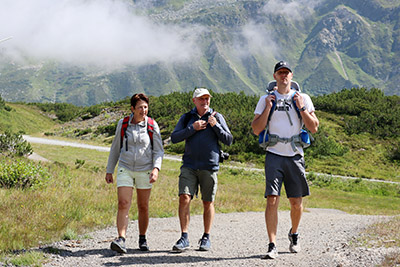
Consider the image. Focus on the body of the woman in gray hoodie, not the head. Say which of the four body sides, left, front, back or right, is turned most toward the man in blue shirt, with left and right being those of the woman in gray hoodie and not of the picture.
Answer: left

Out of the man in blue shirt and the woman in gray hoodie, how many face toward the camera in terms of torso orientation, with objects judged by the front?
2

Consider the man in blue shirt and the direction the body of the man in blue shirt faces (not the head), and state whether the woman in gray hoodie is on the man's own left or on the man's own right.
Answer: on the man's own right

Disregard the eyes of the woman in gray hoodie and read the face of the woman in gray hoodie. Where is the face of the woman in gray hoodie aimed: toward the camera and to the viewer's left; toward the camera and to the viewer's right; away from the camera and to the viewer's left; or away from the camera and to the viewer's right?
toward the camera and to the viewer's right

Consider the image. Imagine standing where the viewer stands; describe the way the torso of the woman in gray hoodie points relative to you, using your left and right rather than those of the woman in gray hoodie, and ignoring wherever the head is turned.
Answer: facing the viewer

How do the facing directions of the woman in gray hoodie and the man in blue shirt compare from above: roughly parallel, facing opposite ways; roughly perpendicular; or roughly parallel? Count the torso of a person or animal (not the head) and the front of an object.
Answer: roughly parallel
